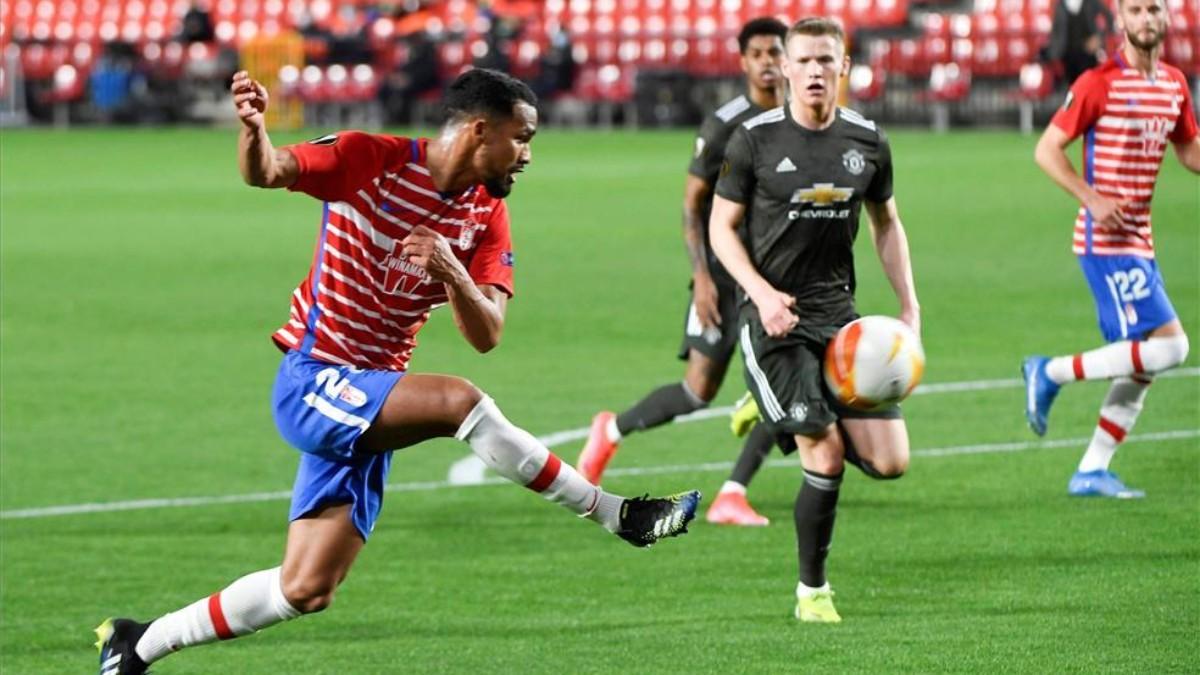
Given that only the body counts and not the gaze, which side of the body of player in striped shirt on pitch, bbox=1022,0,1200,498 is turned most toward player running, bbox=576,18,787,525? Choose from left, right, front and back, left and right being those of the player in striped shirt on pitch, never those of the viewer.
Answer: right

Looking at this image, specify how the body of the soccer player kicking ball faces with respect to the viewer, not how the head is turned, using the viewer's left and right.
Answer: facing the viewer and to the right of the viewer

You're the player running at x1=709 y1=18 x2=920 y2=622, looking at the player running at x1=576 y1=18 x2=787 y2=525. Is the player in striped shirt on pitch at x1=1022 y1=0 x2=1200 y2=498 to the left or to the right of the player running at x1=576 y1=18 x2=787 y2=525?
right

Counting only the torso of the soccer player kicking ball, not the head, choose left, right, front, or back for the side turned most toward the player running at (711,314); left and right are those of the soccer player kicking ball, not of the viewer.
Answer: left

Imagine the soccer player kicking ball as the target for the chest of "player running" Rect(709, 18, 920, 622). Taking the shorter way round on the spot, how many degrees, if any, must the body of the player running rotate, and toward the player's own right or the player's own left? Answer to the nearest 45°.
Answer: approximately 45° to the player's own right

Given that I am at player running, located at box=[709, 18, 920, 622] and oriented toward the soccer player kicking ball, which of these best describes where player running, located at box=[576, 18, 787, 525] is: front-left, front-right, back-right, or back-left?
back-right

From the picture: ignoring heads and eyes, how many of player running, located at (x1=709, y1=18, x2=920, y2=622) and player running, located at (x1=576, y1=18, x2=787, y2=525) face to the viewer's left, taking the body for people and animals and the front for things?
0

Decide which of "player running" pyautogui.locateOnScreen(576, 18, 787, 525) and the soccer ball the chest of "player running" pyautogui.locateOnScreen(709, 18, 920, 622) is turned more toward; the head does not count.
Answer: the soccer ball

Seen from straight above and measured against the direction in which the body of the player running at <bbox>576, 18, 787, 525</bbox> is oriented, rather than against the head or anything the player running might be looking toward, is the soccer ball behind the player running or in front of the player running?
in front

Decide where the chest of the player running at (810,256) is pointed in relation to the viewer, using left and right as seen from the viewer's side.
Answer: facing the viewer
